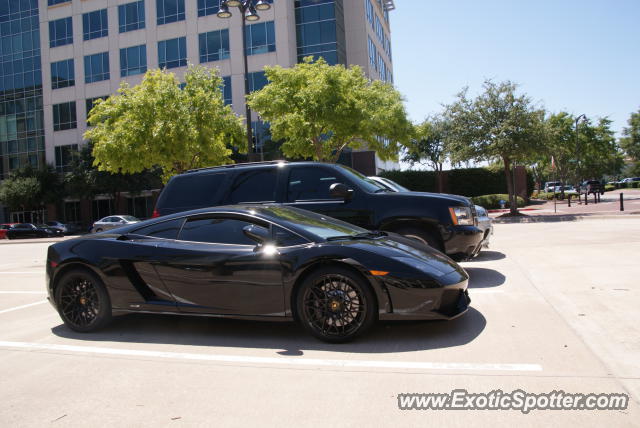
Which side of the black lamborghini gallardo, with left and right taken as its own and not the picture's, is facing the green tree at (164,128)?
left

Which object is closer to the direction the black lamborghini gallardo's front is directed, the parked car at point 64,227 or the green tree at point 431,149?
the green tree

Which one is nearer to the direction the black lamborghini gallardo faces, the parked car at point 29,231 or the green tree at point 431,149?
the green tree

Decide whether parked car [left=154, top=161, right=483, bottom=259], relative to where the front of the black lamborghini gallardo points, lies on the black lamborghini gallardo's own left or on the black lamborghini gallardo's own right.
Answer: on the black lamborghini gallardo's own left

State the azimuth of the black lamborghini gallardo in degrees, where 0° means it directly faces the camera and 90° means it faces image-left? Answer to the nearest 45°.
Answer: approximately 270°

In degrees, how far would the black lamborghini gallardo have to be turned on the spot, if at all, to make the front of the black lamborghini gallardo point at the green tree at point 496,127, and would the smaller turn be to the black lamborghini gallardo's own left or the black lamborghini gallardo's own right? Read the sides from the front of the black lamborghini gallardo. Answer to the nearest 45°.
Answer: approximately 45° to the black lamborghini gallardo's own left

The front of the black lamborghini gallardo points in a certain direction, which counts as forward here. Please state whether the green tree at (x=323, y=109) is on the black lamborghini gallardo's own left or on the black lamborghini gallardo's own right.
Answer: on the black lamborghini gallardo's own left

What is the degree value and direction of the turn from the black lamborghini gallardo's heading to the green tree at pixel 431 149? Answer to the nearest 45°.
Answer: approximately 90° to its left

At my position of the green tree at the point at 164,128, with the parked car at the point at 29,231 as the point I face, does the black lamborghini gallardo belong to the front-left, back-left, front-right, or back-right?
back-left
